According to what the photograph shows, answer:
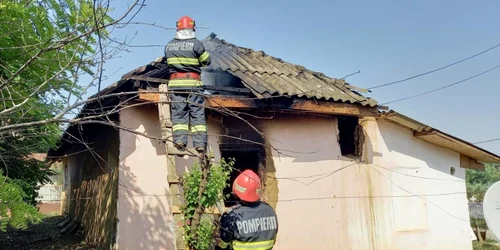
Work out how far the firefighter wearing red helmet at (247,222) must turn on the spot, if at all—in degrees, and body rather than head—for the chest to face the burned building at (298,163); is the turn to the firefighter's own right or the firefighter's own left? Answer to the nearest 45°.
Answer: approximately 45° to the firefighter's own right

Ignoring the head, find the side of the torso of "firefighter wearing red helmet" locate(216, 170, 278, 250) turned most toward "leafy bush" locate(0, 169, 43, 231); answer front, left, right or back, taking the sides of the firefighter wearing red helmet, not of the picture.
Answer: left

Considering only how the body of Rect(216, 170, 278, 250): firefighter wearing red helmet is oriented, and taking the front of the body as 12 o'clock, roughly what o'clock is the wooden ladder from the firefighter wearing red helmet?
The wooden ladder is roughly at 11 o'clock from the firefighter wearing red helmet.

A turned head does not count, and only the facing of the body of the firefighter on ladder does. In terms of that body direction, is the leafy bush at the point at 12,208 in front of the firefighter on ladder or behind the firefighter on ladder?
behind

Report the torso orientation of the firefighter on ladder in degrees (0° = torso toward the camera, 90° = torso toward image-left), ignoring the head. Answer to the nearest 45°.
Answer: approximately 180°

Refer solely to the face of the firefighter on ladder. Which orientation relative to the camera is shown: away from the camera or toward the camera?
away from the camera

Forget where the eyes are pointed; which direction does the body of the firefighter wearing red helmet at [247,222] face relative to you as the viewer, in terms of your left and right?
facing away from the viewer and to the left of the viewer
